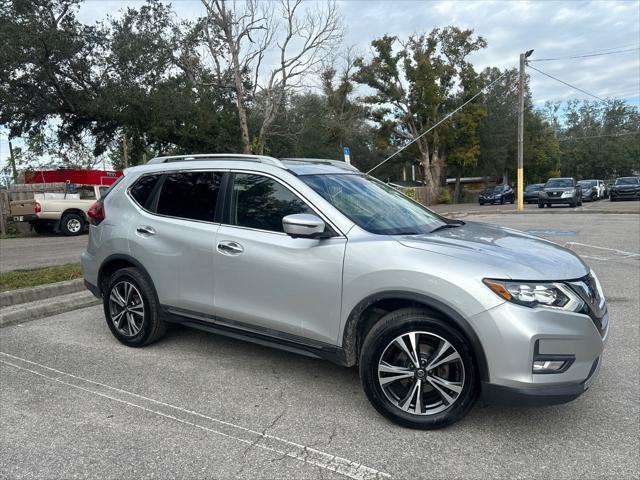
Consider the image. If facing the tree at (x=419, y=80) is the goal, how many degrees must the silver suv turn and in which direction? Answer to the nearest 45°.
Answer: approximately 135° to its left

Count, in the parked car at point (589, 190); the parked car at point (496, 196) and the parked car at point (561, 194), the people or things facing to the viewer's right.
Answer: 0

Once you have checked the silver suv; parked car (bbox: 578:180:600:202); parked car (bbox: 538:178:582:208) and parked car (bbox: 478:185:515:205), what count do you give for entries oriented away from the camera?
0

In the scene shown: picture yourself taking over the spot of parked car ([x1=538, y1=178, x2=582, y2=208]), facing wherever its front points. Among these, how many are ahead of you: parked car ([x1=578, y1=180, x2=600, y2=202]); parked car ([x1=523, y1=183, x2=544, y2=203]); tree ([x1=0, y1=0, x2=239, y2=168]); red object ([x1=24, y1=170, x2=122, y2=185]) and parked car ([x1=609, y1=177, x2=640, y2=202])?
2

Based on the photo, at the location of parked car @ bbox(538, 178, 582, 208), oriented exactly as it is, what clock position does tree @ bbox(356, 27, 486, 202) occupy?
The tree is roughly at 3 o'clock from the parked car.

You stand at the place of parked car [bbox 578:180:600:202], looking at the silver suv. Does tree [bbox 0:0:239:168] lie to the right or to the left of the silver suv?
right

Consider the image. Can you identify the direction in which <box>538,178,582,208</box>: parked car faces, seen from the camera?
facing the viewer and to the left of the viewer

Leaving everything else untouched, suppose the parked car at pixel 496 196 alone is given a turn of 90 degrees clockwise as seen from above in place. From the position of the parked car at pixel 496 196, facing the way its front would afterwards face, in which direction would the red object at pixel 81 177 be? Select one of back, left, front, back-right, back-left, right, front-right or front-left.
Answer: left

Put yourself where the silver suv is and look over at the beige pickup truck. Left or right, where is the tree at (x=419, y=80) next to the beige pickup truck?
right

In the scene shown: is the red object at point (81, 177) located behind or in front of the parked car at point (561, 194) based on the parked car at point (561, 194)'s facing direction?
in front

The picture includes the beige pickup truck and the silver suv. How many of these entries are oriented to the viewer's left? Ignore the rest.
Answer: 0

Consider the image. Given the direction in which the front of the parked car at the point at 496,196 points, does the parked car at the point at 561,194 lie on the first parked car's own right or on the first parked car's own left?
on the first parked car's own left

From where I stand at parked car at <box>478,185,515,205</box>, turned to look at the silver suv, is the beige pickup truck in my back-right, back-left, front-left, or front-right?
front-right

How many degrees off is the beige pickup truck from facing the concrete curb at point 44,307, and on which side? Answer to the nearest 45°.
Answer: approximately 135° to its right
